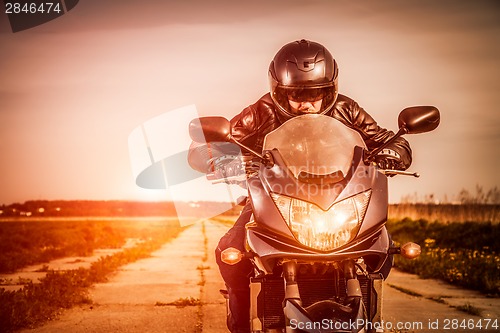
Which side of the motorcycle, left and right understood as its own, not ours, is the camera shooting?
front

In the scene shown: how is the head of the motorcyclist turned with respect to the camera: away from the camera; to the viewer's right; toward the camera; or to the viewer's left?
toward the camera

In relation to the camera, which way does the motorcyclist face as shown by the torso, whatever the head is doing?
toward the camera
